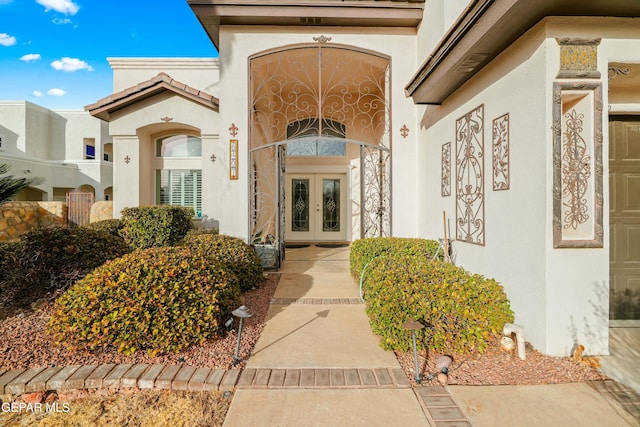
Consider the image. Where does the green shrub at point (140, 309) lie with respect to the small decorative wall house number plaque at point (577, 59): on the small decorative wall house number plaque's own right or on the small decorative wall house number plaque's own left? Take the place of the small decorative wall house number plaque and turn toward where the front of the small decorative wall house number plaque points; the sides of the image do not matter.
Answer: on the small decorative wall house number plaque's own right

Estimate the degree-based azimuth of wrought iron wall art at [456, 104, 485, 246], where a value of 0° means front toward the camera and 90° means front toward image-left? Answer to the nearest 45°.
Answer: approximately 45°

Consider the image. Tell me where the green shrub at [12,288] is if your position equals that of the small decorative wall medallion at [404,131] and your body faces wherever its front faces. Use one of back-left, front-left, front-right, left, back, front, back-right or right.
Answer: front-right

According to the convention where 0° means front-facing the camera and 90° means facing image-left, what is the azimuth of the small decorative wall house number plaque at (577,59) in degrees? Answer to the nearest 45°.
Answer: approximately 0°

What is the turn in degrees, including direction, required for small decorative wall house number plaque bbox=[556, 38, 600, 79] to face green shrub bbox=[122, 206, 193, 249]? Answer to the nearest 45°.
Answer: approximately 90° to its right

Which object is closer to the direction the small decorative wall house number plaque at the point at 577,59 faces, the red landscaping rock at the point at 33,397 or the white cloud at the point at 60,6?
the red landscaping rock

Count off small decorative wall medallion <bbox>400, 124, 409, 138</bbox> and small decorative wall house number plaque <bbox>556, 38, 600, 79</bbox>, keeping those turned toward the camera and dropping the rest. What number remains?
2

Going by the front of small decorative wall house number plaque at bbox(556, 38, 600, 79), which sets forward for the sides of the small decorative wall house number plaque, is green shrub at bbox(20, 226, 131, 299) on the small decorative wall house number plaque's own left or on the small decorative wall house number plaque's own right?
on the small decorative wall house number plaque's own right
